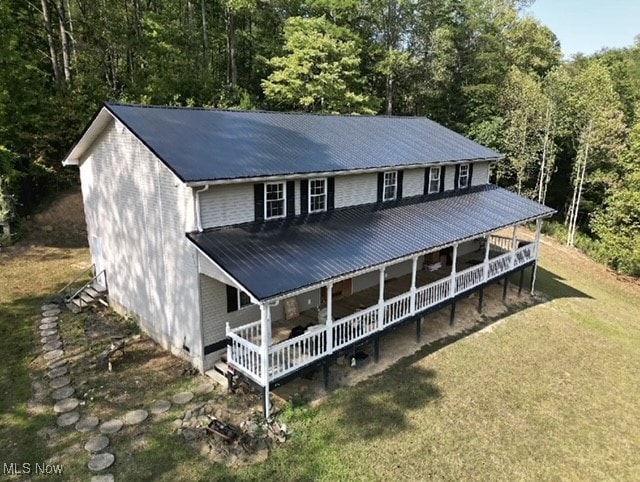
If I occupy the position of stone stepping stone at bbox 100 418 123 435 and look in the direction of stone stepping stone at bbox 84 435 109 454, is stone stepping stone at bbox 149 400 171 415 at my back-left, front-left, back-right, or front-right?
back-left

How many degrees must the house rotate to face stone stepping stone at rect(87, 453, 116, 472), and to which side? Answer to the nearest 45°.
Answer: approximately 90° to its right

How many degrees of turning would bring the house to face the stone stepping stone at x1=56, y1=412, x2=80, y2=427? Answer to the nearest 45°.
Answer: approximately 90° to its right

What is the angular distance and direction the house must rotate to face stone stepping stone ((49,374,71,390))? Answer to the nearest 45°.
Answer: approximately 90° to its right

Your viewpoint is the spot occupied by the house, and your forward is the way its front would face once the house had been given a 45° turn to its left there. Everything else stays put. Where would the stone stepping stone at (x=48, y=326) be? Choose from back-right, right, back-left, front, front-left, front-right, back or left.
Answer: back

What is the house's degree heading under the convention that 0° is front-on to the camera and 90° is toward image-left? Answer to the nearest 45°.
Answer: approximately 315°

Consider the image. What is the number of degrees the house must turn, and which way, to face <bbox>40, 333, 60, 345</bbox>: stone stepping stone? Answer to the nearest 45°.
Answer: approximately 135° to its right

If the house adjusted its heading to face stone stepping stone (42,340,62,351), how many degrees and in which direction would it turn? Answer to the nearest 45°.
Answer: approximately 135° to its right

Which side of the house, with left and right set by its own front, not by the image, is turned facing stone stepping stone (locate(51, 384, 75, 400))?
right

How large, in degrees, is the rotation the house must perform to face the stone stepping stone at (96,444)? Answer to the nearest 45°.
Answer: approximately 90° to its right

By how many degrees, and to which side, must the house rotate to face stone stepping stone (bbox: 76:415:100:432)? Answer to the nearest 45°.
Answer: approximately 90° to its right

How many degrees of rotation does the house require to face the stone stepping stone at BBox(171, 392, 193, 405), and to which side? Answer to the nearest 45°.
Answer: approximately 90° to its right
